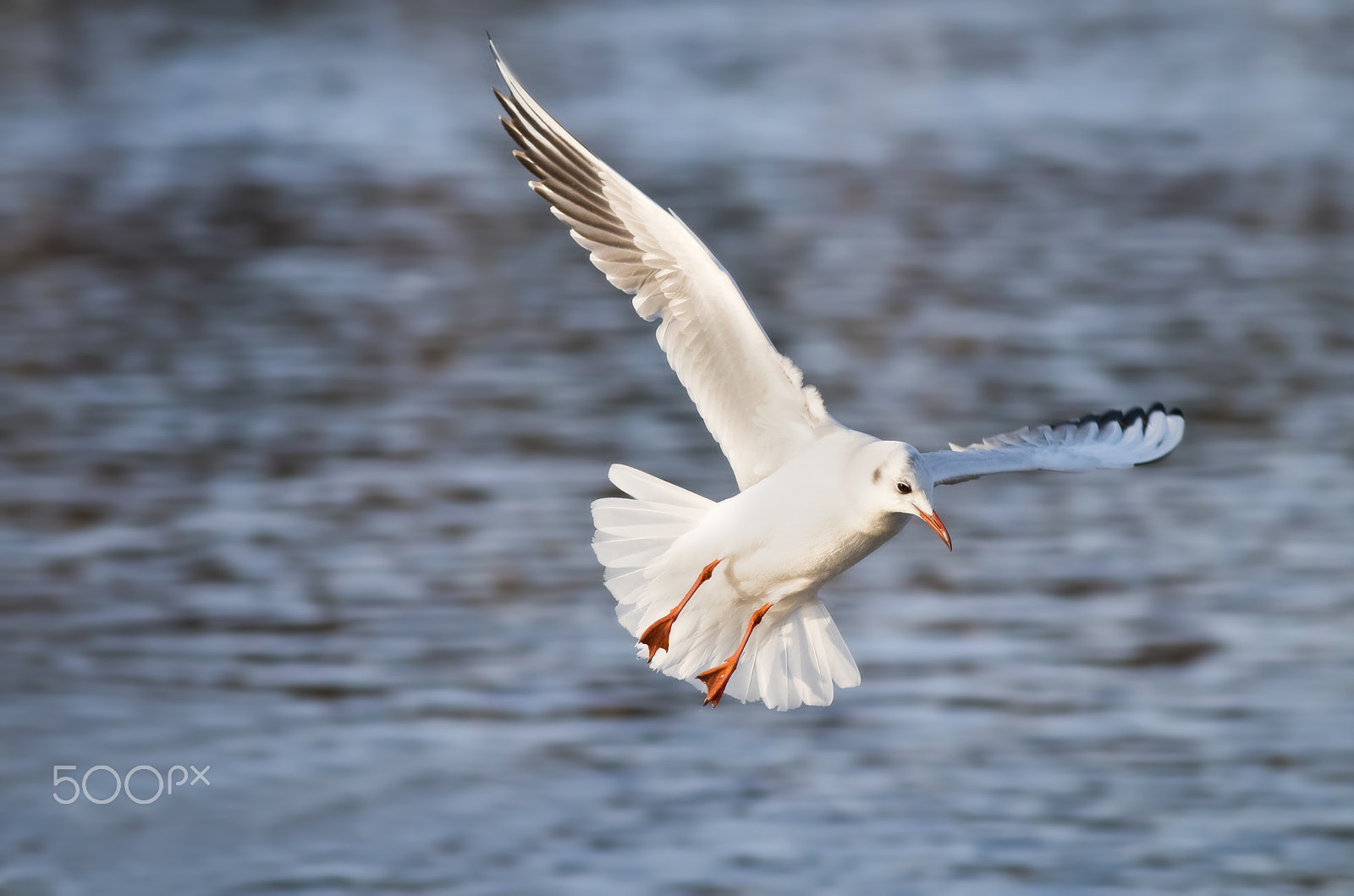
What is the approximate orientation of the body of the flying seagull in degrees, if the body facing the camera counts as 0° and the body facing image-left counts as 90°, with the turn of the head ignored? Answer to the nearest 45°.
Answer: approximately 315°
